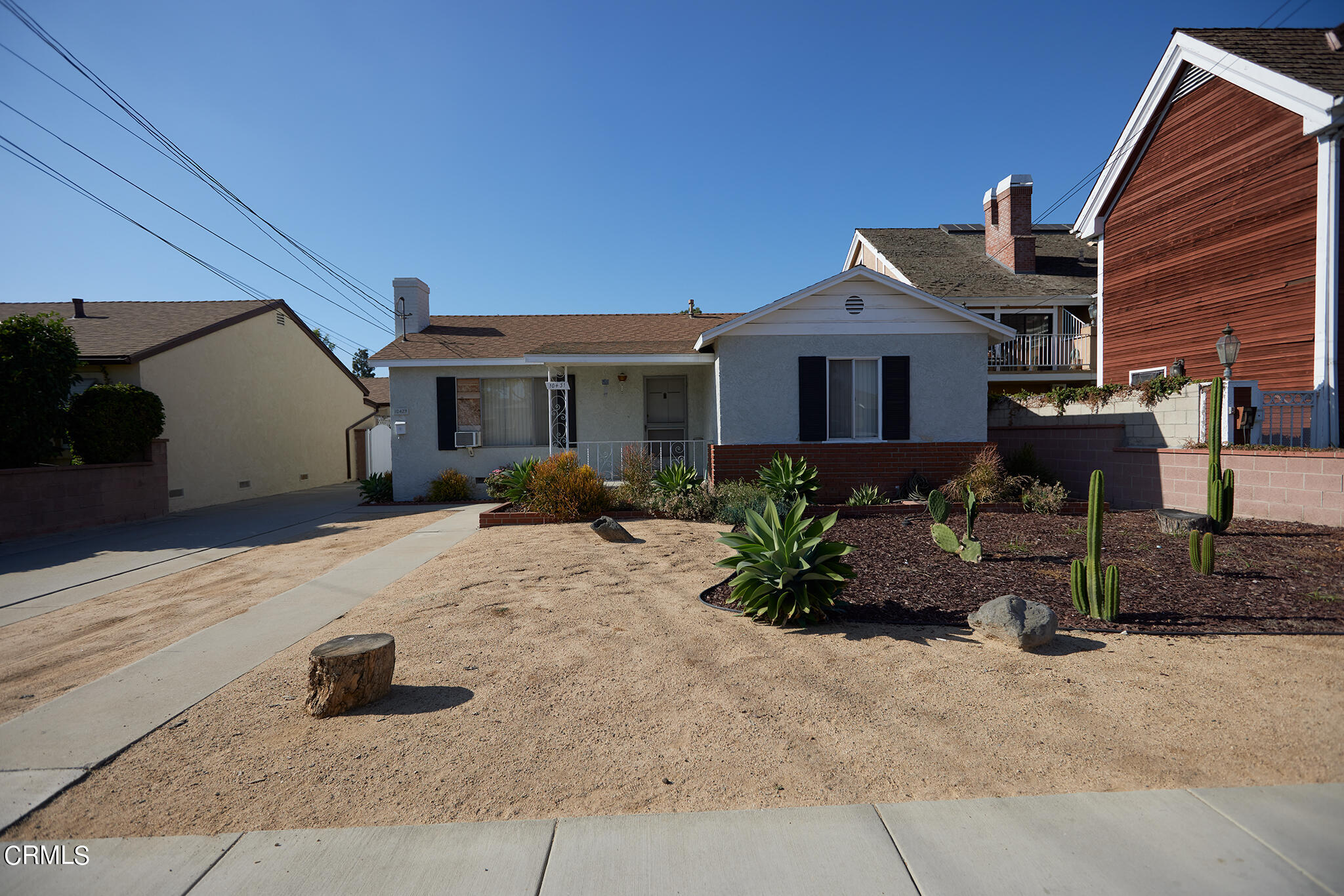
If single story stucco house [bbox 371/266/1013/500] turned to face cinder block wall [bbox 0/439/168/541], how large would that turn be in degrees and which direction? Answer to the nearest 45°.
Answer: approximately 90° to its right

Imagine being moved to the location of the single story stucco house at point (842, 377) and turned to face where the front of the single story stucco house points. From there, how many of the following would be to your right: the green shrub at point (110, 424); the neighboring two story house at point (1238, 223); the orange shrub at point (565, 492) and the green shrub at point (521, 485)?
3

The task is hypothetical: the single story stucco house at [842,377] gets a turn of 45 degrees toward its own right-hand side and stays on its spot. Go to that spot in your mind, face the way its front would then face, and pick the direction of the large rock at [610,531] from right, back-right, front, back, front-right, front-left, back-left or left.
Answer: front

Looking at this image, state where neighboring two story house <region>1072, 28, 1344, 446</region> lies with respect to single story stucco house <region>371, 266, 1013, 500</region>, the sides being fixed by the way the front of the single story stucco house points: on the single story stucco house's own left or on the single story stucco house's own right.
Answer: on the single story stucco house's own left

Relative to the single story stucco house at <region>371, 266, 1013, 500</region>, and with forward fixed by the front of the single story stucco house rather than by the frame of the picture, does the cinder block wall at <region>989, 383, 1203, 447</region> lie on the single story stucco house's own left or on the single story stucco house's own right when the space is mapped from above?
on the single story stucco house's own left

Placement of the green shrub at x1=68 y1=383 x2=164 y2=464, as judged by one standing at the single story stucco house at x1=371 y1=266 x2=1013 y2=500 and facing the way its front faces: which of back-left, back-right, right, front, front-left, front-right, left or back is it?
right

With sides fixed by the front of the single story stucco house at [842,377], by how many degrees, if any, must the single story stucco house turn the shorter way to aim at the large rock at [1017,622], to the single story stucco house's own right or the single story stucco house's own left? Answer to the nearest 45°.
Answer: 0° — it already faces it

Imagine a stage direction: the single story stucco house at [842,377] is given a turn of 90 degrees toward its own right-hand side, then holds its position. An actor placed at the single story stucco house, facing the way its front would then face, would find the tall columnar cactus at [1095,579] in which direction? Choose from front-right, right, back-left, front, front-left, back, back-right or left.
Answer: left

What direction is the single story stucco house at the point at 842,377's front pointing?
toward the camera

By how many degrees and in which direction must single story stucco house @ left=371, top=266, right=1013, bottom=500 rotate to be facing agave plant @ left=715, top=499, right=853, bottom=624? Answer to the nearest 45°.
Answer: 0° — it already faces it

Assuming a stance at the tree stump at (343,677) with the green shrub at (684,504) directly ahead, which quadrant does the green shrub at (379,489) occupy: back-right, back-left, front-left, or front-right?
front-left

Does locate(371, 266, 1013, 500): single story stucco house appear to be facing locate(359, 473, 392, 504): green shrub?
no

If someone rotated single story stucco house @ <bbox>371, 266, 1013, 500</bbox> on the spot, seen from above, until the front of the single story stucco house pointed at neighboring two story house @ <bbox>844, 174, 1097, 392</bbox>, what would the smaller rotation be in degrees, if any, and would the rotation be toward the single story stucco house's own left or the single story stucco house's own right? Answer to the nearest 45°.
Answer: approximately 135° to the single story stucco house's own left

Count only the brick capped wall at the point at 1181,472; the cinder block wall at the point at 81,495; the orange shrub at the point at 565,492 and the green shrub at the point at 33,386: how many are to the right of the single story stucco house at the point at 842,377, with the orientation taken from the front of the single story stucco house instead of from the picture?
3

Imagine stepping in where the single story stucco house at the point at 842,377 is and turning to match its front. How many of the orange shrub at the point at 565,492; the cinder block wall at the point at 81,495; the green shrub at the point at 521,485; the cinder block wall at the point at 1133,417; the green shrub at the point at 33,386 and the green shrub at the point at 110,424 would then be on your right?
5

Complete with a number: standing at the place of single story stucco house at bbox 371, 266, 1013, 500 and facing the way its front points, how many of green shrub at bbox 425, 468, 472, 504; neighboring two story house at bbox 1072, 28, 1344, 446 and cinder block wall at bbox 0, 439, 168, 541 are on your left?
1

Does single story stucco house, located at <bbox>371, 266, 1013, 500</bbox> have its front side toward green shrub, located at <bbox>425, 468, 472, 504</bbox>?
no

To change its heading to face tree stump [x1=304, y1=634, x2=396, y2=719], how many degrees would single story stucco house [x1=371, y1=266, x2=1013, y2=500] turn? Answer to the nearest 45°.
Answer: approximately 45° to its right
